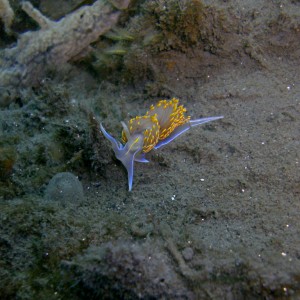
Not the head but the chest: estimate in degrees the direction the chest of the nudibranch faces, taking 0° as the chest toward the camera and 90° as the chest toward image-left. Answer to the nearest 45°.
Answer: approximately 45°

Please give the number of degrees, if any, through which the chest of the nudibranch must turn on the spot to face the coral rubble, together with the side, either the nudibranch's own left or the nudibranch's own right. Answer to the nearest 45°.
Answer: approximately 90° to the nudibranch's own right

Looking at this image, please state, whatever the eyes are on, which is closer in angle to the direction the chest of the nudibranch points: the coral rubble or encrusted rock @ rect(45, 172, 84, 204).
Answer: the encrusted rock

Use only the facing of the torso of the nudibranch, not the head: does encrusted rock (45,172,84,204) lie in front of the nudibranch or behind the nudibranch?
in front
